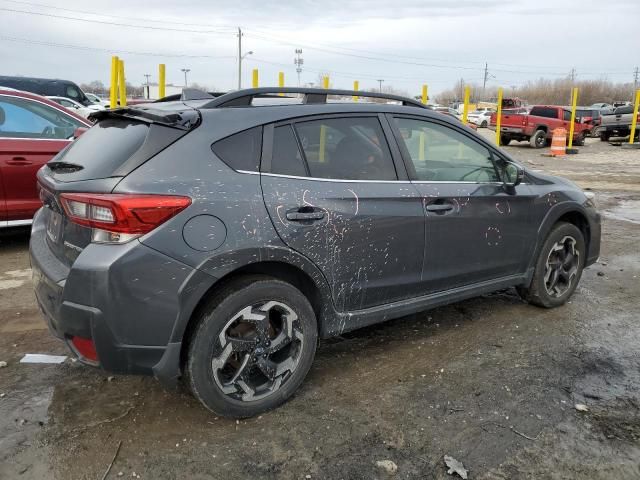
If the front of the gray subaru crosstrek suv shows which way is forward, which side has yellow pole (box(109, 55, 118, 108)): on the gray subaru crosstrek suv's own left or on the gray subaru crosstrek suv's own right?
on the gray subaru crosstrek suv's own left

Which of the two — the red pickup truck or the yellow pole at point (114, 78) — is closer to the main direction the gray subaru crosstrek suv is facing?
the red pickup truck

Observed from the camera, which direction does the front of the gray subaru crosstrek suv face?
facing away from the viewer and to the right of the viewer

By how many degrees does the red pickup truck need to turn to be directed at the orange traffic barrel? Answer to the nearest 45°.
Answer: approximately 135° to its right
